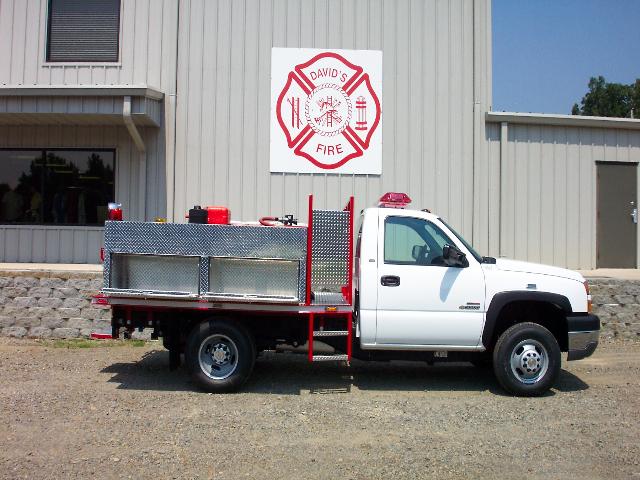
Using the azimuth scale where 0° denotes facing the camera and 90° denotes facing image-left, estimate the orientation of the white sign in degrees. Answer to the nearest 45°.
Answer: approximately 0°

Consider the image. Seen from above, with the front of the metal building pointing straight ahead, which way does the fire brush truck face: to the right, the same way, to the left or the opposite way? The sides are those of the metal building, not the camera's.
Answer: to the left

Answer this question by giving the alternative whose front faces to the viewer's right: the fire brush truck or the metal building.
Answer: the fire brush truck

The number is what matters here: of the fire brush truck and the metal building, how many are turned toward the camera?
1

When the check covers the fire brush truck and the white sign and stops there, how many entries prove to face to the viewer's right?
1

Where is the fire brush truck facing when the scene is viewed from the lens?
facing to the right of the viewer

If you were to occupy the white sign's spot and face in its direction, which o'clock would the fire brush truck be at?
The fire brush truck is roughly at 12 o'clock from the white sign.

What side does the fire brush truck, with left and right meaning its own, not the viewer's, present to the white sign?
left

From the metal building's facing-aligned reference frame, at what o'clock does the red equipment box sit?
The red equipment box is roughly at 12 o'clock from the metal building.
